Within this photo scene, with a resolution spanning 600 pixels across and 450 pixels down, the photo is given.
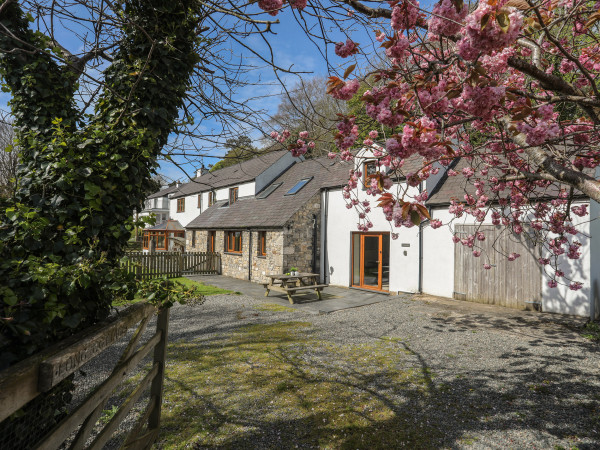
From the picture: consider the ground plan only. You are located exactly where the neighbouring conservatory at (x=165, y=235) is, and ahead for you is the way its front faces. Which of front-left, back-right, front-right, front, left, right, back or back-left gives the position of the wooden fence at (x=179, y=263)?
front-left

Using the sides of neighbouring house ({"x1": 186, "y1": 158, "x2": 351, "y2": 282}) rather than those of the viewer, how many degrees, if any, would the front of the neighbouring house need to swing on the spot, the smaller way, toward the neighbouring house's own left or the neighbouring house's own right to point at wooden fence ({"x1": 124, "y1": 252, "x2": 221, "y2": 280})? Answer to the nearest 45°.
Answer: approximately 90° to the neighbouring house's own right

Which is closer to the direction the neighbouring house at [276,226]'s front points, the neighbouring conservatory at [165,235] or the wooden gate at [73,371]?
the wooden gate

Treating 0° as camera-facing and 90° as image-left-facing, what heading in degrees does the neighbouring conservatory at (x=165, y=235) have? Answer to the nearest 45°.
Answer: approximately 45°

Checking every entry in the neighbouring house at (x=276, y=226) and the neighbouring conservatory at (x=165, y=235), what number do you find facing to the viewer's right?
0

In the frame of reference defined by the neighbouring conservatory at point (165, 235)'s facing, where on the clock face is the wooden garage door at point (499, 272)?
The wooden garage door is roughly at 10 o'clock from the neighbouring conservatory.

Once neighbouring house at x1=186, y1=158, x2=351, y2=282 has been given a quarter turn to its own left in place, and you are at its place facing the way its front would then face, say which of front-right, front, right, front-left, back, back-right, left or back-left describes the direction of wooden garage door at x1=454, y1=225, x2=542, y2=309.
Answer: front

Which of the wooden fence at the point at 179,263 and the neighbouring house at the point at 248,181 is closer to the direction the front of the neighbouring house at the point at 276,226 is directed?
the wooden fence

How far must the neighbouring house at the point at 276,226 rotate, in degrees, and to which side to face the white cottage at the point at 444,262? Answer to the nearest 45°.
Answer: approximately 90° to its left

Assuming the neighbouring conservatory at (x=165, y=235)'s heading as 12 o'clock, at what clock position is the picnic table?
The picnic table is roughly at 10 o'clock from the neighbouring conservatory.

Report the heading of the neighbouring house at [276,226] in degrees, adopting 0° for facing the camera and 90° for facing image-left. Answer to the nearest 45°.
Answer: approximately 45°
